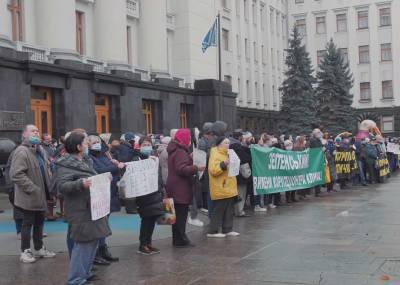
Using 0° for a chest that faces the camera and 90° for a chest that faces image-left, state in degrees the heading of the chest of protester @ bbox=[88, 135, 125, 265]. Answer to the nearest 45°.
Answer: approximately 315°

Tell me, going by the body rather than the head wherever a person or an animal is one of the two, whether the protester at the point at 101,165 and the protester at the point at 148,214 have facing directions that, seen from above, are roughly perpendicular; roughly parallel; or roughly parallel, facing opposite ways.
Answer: roughly parallel

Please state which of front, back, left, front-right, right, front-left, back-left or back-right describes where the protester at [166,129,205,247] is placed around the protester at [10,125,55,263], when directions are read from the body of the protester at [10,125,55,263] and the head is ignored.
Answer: front-left

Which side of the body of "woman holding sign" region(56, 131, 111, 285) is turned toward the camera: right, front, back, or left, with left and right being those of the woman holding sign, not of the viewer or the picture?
right

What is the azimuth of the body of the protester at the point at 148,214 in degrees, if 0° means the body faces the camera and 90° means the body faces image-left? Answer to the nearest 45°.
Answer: approximately 315°

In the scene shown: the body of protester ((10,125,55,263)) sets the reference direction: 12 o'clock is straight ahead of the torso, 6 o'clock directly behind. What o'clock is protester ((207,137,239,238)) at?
protester ((207,137,239,238)) is roughly at 10 o'clock from protester ((10,125,55,263)).

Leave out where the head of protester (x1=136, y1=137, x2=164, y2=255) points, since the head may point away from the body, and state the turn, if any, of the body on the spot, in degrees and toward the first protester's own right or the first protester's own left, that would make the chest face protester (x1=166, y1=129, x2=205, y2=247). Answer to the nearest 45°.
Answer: approximately 90° to the first protester's own left

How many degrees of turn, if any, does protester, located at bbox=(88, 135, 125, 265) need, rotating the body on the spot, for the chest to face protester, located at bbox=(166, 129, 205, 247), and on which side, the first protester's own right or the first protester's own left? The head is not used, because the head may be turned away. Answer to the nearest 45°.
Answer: approximately 90° to the first protester's own left

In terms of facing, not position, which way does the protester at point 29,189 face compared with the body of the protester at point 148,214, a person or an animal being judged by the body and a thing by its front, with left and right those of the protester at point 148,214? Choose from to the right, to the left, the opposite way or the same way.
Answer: the same way

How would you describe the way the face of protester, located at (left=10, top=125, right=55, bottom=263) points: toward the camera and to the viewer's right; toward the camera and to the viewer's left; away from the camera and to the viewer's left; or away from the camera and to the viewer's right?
toward the camera and to the viewer's right

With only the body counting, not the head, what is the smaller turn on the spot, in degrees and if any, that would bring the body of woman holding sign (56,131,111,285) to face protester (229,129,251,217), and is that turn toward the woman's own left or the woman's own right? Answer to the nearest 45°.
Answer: approximately 45° to the woman's own left
